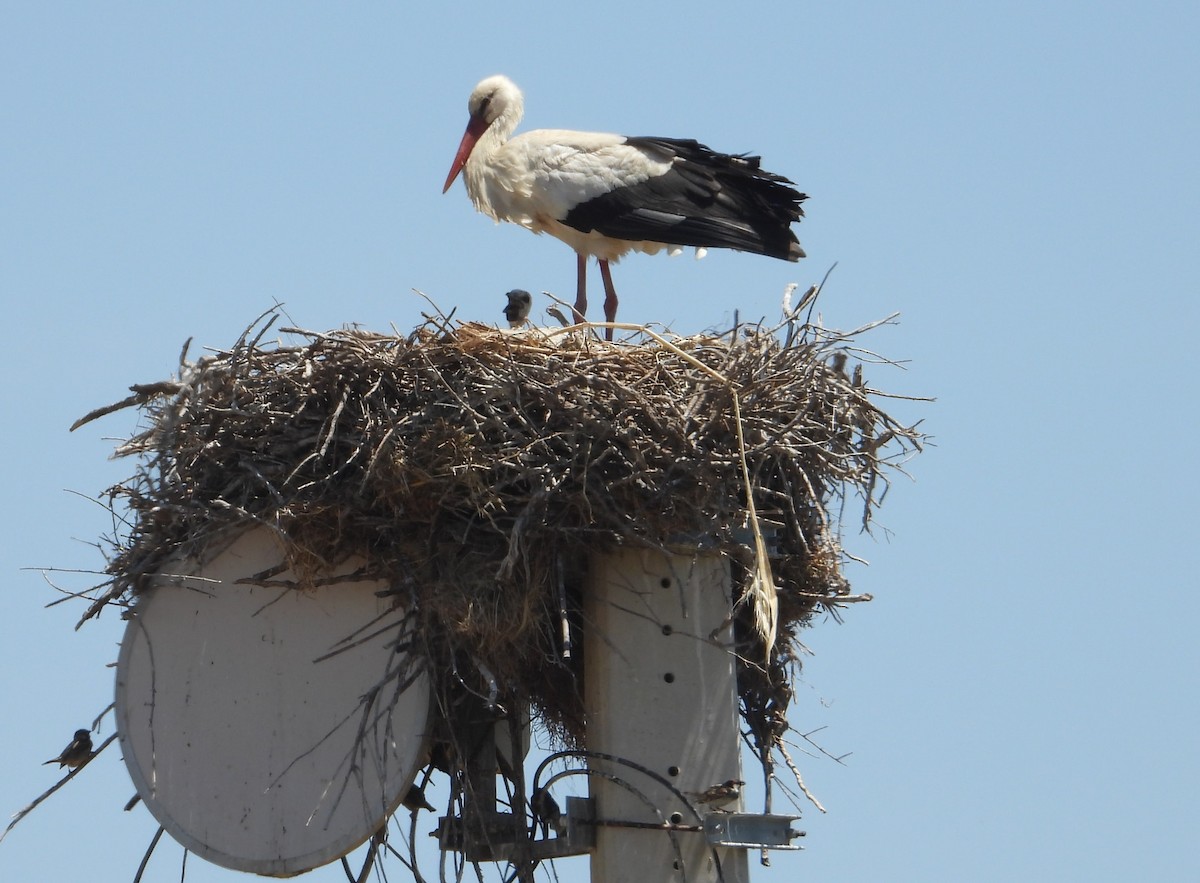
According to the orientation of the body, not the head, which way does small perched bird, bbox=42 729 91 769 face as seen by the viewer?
to the viewer's right

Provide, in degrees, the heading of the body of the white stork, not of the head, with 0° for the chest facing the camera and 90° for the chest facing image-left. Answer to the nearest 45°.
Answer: approximately 90°

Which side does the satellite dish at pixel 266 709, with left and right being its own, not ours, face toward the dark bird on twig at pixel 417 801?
left
